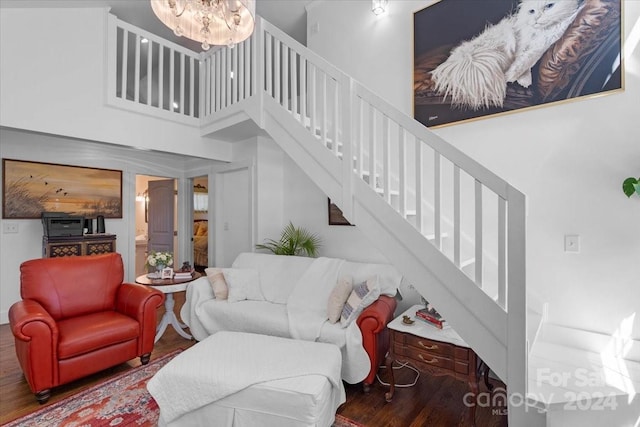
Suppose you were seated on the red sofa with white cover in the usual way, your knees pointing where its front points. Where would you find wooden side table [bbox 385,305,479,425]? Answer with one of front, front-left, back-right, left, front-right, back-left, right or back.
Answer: left

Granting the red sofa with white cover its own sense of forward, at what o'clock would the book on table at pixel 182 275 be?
The book on table is roughly at 2 o'clock from the red sofa with white cover.

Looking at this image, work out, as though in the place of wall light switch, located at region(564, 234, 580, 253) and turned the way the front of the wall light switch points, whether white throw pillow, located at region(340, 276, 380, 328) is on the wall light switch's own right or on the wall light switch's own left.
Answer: on the wall light switch's own right

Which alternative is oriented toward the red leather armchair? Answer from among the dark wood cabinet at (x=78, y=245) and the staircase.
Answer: the dark wood cabinet

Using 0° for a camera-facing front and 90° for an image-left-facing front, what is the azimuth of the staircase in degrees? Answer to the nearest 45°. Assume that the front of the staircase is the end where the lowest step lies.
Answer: approximately 315°

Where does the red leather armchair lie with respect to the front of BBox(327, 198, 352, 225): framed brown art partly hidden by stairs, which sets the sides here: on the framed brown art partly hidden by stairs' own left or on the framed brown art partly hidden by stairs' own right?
on the framed brown art partly hidden by stairs' own right

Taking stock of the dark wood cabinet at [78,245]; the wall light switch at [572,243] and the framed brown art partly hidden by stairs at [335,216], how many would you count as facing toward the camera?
3

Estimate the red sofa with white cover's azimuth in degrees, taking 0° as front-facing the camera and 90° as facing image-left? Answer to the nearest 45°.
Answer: approximately 45°

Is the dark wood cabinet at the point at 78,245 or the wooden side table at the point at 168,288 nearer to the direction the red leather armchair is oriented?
the wooden side table

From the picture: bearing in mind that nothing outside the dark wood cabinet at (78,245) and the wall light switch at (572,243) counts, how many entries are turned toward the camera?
2

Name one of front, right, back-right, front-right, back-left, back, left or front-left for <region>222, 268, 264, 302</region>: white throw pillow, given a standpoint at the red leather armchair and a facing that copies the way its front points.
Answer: front-left

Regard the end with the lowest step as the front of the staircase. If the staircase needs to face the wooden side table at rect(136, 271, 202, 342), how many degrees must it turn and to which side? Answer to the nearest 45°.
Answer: approximately 180°

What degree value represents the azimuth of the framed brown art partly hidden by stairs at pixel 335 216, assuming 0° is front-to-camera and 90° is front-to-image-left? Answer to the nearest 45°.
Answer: approximately 0°
